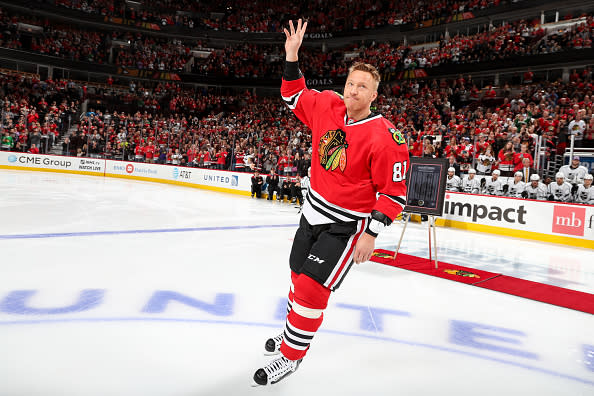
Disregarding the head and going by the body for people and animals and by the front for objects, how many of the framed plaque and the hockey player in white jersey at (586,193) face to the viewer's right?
0

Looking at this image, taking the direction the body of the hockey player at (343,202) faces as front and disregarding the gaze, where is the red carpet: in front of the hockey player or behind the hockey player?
behind

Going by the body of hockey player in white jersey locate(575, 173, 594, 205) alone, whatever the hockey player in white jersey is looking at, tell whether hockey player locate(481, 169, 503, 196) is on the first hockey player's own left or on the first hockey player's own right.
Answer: on the first hockey player's own right

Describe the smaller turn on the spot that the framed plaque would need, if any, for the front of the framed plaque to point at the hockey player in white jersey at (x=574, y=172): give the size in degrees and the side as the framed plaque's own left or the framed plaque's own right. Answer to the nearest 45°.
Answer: approximately 135° to the framed plaque's own left

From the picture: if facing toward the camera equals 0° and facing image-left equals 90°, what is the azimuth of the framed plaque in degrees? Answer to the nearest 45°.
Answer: approximately 0°

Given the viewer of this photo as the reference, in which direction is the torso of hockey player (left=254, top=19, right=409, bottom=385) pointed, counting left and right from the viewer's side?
facing the viewer and to the left of the viewer
